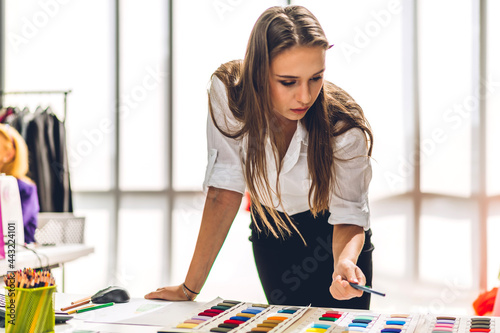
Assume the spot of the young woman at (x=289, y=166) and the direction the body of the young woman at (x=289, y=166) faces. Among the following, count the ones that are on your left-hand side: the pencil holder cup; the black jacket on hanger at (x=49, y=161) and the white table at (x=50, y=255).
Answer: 0

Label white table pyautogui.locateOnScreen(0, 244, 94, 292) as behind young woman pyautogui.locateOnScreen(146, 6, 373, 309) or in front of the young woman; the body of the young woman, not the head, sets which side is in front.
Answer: behind

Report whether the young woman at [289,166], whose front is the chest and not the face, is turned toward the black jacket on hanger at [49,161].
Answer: no

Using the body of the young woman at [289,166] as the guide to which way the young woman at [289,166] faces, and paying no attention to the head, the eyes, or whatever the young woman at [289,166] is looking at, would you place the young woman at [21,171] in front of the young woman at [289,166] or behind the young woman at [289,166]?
behind

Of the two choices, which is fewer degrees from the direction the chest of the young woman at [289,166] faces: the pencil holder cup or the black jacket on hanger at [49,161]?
the pencil holder cup

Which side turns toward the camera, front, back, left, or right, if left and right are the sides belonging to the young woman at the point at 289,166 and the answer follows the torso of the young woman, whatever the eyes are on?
front

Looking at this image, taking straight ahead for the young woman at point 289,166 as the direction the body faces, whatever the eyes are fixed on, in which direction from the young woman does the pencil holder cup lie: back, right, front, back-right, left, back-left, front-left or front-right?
front-right
